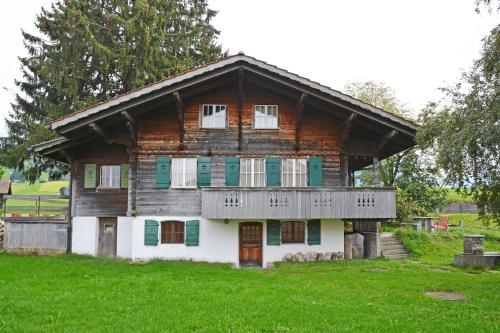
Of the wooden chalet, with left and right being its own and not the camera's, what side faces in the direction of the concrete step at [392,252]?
left

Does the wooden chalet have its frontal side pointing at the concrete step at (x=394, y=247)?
no

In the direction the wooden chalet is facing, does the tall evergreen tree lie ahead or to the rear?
to the rear

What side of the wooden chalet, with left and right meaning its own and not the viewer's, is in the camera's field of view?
front
